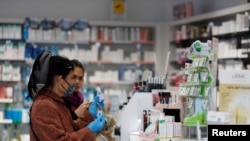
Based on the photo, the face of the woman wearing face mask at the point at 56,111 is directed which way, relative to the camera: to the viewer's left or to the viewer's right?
to the viewer's right

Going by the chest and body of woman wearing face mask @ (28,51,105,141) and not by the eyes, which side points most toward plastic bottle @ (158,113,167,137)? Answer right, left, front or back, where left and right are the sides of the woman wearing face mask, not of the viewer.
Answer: front

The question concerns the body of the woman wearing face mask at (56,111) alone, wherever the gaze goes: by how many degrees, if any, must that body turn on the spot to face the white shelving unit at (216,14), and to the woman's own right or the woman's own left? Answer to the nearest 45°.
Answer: approximately 45° to the woman's own left

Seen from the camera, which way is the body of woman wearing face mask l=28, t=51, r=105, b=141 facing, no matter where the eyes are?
to the viewer's right

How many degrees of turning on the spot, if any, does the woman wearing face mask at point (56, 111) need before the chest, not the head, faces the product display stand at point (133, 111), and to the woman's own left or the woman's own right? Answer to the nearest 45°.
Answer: approximately 45° to the woman's own left
